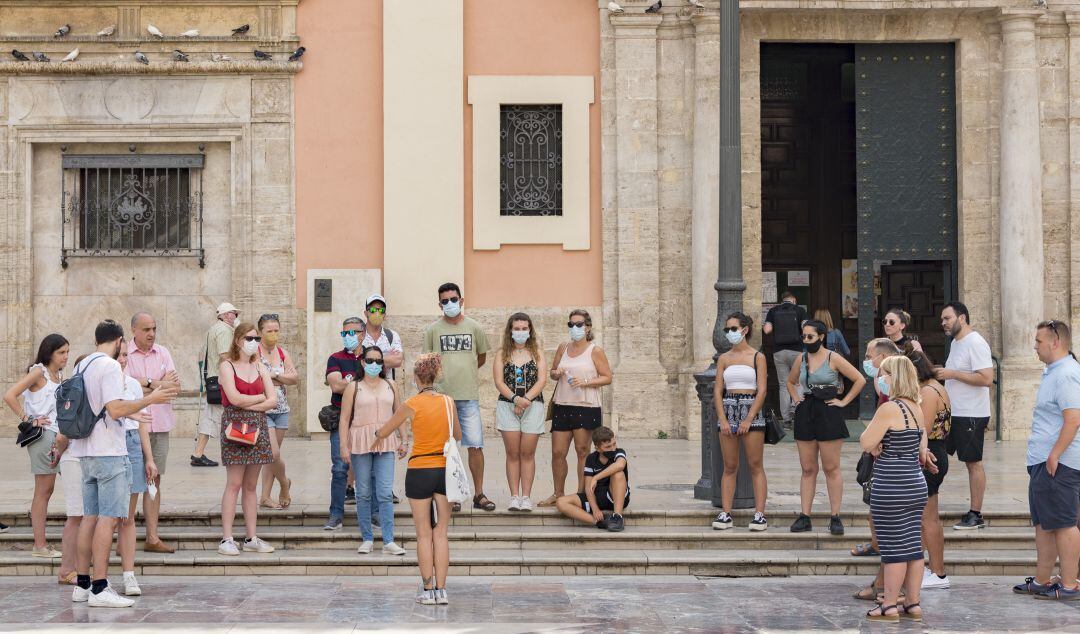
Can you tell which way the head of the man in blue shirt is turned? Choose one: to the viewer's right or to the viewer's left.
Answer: to the viewer's left

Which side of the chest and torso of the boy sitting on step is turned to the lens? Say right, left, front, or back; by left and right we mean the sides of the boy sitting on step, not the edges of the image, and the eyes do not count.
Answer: front

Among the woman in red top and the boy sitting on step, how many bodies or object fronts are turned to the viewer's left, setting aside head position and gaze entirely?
0

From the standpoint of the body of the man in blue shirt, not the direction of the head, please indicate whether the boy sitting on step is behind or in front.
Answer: in front

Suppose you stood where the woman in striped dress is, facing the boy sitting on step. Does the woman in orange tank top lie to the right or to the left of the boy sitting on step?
left

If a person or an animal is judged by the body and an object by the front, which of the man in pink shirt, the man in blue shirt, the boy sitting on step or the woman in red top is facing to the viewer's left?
the man in blue shirt

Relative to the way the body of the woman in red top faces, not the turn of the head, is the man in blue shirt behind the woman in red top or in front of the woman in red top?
in front

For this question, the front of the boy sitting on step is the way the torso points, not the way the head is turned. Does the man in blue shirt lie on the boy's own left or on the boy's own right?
on the boy's own left

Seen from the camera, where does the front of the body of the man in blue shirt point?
to the viewer's left

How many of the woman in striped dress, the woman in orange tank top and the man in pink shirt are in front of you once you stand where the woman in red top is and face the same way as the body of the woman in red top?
2

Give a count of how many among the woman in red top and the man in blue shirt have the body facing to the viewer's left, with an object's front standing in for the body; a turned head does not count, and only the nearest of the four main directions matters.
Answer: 1

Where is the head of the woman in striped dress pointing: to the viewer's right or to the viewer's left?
to the viewer's left

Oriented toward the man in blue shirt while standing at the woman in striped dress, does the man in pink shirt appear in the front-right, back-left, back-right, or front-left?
back-left

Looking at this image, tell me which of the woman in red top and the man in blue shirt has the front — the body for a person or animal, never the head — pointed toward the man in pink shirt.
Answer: the man in blue shirt

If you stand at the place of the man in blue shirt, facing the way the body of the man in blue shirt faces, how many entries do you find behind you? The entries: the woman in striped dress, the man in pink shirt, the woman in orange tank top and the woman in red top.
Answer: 0

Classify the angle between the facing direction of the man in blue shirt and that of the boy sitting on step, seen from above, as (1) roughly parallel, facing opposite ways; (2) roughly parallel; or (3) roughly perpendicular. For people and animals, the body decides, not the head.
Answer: roughly perpendicular
